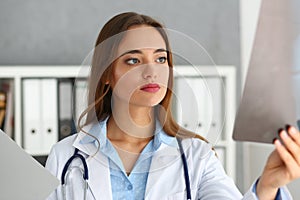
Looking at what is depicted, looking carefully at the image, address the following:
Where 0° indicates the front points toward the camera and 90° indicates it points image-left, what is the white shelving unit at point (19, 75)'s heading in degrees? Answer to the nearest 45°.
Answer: approximately 0°

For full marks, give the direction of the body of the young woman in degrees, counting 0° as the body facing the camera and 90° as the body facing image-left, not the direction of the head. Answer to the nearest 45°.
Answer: approximately 0°

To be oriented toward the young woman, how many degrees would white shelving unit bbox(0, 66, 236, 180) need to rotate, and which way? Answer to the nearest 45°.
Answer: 0° — it already faces them

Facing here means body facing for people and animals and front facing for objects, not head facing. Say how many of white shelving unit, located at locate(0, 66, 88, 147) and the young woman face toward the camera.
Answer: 2

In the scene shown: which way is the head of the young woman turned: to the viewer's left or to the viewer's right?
to the viewer's right

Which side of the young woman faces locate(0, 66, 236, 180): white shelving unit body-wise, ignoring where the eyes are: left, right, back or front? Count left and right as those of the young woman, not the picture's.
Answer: back

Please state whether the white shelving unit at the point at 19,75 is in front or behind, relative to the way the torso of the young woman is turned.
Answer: behind
